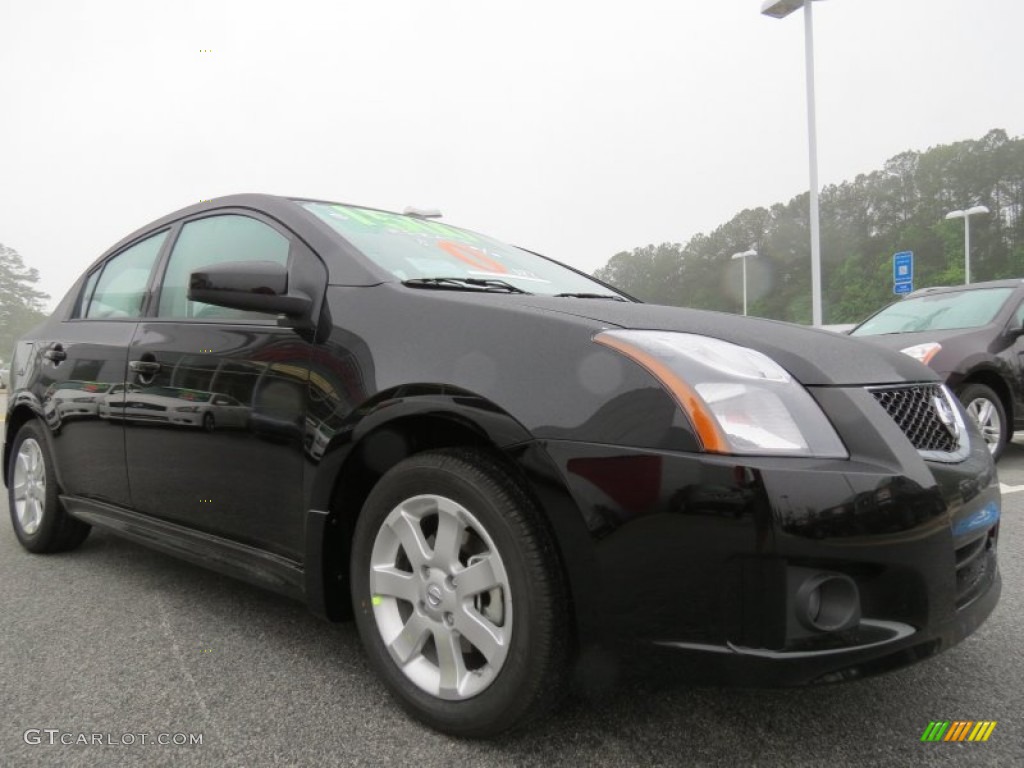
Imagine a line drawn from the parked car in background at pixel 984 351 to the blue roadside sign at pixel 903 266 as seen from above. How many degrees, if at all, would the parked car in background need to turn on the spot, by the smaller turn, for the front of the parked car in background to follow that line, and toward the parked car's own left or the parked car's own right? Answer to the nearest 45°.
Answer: approximately 135° to the parked car's own right

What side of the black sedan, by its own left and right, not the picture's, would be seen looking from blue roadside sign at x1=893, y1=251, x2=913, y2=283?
left

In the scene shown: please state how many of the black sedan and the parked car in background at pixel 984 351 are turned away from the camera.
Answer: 0

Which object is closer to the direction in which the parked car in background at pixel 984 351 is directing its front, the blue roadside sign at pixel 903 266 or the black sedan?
the black sedan

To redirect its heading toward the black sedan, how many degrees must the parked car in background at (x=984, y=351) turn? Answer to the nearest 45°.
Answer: approximately 45° to its left

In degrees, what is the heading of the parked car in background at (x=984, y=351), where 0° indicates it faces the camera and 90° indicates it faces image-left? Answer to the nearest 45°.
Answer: approximately 45°

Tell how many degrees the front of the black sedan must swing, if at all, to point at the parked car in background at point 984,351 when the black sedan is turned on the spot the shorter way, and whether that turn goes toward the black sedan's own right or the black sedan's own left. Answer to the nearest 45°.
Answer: approximately 90° to the black sedan's own left

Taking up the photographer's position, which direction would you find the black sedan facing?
facing the viewer and to the right of the viewer

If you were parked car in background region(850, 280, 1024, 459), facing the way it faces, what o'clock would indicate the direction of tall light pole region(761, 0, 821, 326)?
The tall light pole is roughly at 4 o'clock from the parked car in background.
